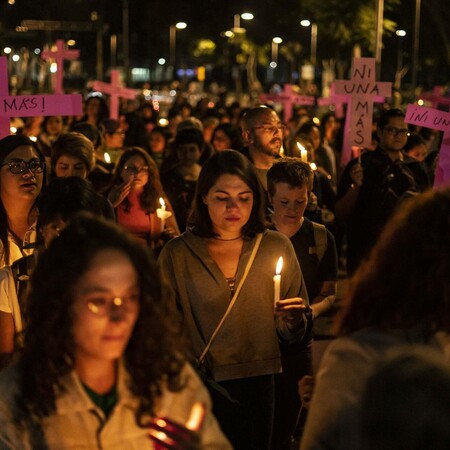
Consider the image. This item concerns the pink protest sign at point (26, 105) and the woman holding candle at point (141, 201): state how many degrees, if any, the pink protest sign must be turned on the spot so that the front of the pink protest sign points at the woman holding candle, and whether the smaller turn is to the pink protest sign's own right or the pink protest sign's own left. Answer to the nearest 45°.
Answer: approximately 90° to the pink protest sign's own left

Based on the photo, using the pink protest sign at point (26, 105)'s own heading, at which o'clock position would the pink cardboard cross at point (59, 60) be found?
The pink cardboard cross is roughly at 6 o'clock from the pink protest sign.

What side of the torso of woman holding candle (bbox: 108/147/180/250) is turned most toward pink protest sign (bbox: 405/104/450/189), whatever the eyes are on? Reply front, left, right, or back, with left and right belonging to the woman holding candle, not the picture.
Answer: left

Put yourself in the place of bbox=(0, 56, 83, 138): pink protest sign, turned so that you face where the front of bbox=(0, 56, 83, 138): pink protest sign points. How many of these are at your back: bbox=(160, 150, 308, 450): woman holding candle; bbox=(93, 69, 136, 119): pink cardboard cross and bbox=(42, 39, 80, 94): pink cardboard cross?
2

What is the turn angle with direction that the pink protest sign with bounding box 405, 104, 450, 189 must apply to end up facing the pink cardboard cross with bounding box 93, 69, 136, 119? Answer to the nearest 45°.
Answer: approximately 135° to its right

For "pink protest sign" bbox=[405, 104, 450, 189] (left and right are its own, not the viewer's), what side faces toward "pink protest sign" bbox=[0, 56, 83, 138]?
right

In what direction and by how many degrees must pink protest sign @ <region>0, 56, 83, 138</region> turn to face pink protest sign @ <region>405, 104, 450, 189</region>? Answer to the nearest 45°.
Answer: approximately 90° to its left

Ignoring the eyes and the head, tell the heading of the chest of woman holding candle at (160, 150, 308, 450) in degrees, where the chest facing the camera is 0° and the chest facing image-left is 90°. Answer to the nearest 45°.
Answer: approximately 0°

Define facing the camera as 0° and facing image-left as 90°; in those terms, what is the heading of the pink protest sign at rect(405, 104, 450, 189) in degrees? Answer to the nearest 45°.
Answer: approximately 0°

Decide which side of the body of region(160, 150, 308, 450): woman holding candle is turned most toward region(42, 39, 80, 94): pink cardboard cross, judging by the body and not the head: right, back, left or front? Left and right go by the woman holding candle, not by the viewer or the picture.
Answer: back

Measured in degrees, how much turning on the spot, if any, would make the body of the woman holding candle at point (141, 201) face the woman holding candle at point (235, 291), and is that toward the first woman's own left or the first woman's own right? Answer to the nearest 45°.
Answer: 0° — they already face them
